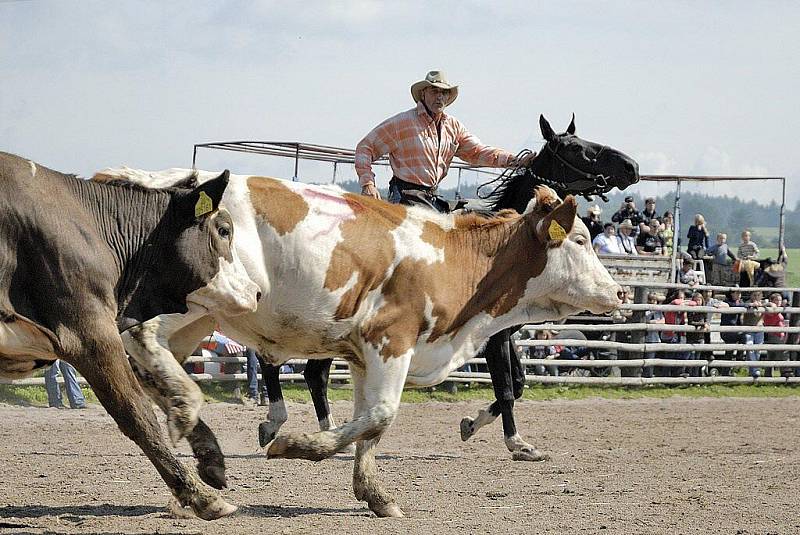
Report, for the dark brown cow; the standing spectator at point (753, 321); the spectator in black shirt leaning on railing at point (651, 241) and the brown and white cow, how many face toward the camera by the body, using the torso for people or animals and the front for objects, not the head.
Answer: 2

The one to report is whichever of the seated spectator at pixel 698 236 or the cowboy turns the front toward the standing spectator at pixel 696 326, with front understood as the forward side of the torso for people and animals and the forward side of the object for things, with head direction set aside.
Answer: the seated spectator at pixel 698 236

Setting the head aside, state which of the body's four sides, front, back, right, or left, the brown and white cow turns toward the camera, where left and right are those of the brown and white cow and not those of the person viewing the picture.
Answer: right

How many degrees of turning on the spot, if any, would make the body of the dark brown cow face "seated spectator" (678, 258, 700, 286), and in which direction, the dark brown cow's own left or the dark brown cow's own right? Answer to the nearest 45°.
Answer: approximately 45° to the dark brown cow's own left

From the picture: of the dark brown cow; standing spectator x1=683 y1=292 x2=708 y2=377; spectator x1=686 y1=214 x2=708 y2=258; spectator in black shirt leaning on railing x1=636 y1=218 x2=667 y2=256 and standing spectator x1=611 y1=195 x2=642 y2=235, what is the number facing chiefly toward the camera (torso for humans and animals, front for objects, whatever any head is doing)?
4

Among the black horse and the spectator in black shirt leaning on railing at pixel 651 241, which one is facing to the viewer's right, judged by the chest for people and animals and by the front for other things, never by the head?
the black horse

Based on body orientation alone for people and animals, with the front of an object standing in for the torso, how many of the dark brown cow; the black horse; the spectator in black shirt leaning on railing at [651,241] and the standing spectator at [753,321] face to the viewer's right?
2

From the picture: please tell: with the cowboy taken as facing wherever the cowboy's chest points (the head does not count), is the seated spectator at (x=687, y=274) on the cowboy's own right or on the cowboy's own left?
on the cowboy's own left

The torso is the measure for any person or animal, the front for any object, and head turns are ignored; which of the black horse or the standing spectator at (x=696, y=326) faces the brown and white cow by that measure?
the standing spectator

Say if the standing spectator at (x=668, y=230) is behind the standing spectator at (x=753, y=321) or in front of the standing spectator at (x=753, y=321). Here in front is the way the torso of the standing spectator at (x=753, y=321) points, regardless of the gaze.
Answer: behind

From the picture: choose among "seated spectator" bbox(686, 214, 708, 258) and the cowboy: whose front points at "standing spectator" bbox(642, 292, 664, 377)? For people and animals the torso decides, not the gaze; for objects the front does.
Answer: "seated spectator" bbox(686, 214, 708, 258)

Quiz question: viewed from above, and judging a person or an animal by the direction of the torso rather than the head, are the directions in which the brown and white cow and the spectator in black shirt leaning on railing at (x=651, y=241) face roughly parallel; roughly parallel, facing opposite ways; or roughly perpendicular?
roughly perpendicular

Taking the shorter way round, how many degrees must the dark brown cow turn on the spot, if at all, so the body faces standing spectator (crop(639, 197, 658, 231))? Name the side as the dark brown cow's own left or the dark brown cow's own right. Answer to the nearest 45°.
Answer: approximately 45° to the dark brown cow's own left

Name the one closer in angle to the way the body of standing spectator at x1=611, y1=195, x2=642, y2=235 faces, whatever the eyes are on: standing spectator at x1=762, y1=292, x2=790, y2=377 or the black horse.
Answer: the black horse
